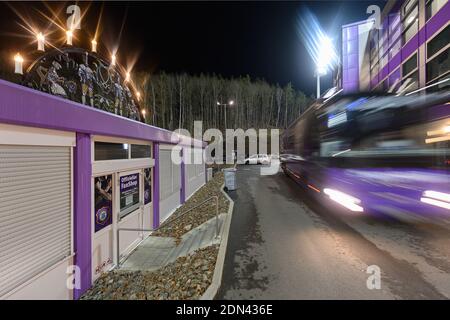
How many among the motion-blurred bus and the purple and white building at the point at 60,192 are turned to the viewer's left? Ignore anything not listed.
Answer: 0

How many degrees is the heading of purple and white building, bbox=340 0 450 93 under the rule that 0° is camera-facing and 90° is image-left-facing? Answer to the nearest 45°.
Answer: approximately 45°

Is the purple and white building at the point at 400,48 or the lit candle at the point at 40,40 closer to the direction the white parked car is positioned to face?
the lit candle

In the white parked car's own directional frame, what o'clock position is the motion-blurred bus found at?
The motion-blurred bus is roughly at 9 o'clock from the white parked car.

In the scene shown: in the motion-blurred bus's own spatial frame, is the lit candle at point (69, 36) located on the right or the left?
on its right

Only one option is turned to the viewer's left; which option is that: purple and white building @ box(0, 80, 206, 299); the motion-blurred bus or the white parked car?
the white parked car

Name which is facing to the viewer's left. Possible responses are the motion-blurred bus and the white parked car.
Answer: the white parked car

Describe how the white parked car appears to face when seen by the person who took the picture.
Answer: facing to the left of the viewer

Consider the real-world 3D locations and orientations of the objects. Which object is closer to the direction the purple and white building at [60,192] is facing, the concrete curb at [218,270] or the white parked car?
the concrete curb

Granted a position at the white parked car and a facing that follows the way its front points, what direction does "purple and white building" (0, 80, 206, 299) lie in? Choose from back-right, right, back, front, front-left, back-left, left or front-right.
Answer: left

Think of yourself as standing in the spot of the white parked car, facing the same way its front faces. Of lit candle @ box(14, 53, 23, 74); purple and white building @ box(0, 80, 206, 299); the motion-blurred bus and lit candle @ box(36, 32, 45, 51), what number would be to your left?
4
